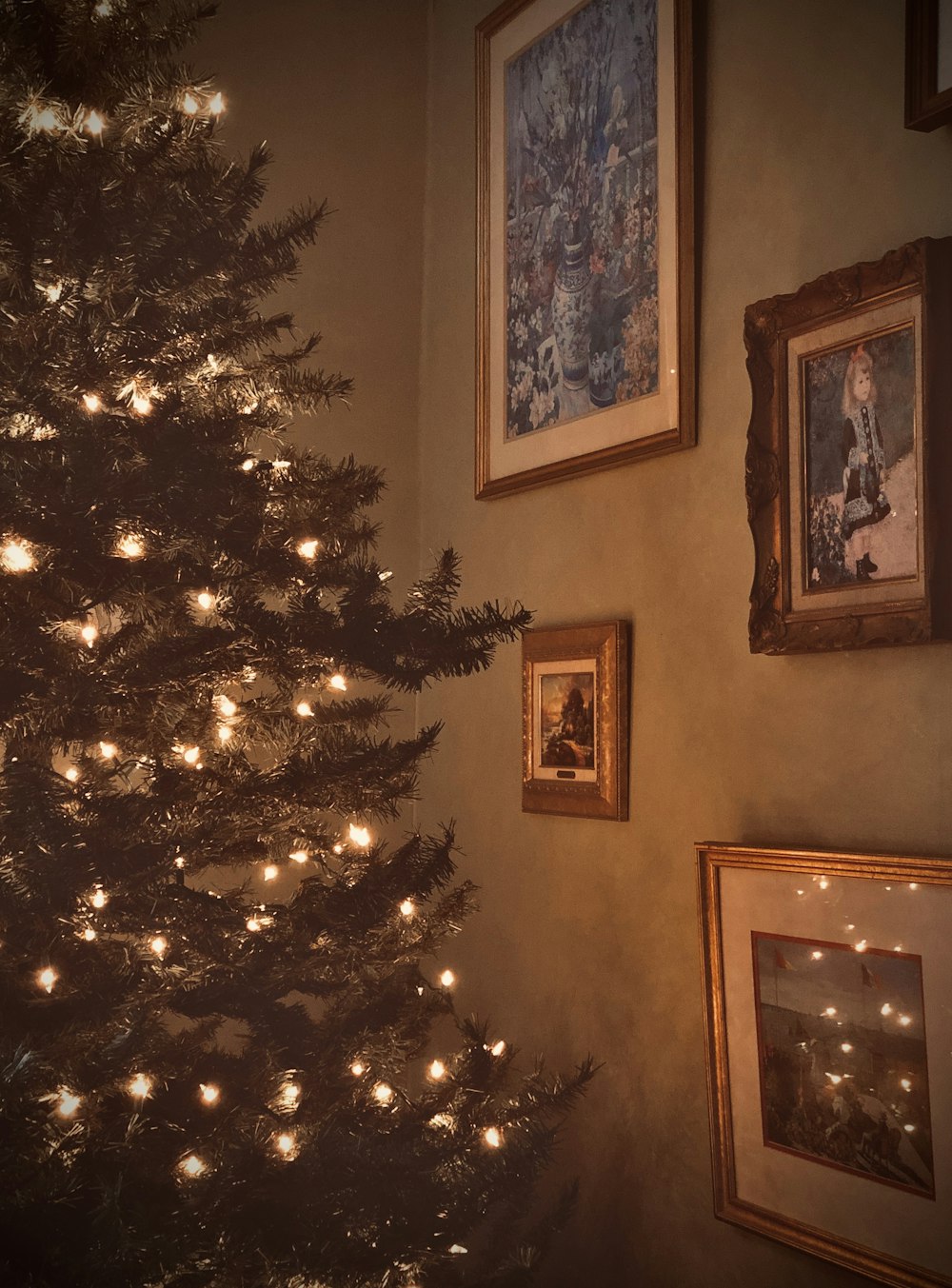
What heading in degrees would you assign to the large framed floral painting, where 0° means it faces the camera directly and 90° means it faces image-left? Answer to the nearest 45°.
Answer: approximately 45°

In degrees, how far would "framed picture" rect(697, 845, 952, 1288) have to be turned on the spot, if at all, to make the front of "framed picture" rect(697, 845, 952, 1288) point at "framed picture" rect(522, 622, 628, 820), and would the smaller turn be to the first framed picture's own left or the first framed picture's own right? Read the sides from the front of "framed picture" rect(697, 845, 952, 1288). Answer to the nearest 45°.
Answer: approximately 90° to the first framed picture's own right

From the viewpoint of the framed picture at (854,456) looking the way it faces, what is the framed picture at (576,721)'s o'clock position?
the framed picture at (576,721) is roughly at 3 o'clock from the framed picture at (854,456).

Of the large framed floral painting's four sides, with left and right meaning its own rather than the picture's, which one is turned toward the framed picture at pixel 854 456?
left

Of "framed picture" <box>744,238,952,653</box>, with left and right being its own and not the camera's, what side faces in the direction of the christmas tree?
front

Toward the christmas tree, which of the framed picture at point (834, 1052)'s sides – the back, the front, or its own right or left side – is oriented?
front
